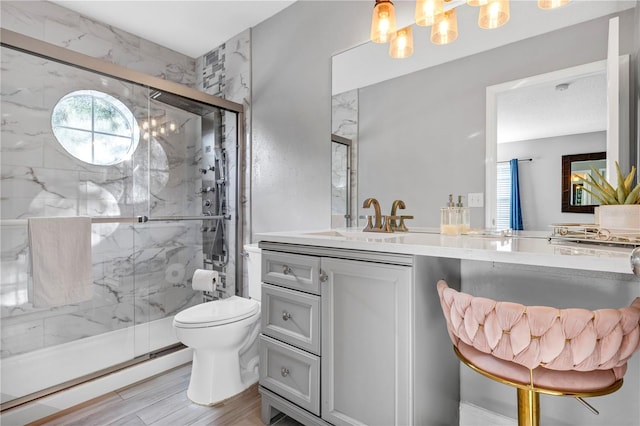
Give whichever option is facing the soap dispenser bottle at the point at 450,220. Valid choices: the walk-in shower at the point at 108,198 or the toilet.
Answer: the walk-in shower

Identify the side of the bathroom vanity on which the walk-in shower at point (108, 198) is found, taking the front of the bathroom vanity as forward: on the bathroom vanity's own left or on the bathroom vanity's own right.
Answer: on the bathroom vanity's own right

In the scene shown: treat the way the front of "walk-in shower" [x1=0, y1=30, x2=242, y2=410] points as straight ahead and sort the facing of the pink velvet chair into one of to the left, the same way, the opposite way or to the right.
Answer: to the left

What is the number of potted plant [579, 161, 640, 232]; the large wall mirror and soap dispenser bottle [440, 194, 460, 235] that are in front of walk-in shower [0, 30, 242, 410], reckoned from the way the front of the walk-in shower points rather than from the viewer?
3

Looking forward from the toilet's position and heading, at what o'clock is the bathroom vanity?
The bathroom vanity is roughly at 9 o'clock from the toilet.

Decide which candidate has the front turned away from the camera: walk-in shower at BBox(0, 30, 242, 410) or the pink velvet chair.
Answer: the pink velvet chair

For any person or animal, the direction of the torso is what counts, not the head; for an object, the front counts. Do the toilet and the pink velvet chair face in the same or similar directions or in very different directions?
very different directions

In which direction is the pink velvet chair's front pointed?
away from the camera
